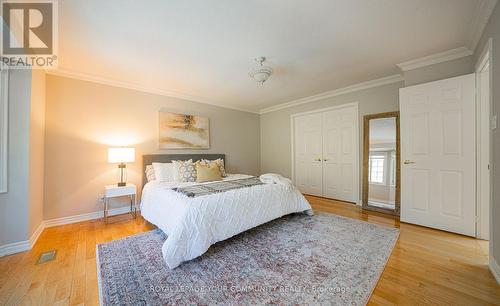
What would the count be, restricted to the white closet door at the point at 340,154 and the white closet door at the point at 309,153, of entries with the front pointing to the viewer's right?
0

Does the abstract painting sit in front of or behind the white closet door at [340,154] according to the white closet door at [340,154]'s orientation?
in front

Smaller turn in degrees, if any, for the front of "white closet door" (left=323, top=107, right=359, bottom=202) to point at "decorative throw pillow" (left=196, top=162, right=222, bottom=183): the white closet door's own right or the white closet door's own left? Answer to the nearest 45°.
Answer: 0° — it already faces it

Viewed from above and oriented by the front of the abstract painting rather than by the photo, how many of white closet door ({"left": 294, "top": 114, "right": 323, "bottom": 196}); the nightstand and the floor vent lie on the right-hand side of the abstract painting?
2

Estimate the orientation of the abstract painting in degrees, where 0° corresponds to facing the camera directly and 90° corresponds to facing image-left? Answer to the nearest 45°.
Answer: approximately 315°

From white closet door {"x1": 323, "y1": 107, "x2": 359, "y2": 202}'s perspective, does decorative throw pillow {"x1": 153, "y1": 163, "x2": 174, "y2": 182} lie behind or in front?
in front

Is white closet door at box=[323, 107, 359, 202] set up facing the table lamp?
yes

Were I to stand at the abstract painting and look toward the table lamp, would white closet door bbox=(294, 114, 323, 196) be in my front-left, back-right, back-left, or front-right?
back-left

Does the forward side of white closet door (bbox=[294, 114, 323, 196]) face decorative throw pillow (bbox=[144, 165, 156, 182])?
yes

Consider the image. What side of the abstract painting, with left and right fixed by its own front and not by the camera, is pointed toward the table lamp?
right

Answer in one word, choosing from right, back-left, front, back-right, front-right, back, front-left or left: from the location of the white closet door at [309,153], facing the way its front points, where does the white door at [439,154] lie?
left

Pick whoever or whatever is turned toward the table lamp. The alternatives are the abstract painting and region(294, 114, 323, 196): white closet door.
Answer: the white closet door
